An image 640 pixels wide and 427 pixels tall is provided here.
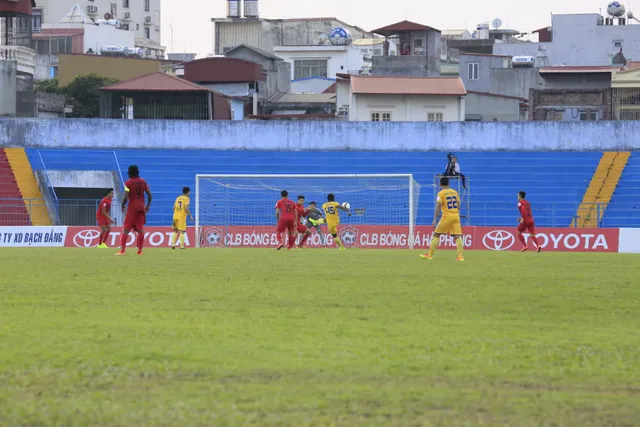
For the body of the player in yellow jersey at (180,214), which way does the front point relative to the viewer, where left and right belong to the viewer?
facing away from the viewer and to the right of the viewer

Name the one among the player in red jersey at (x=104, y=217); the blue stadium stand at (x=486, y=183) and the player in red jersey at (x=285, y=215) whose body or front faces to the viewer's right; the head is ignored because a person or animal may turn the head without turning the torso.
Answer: the player in red jersey at (x=104, y=217)

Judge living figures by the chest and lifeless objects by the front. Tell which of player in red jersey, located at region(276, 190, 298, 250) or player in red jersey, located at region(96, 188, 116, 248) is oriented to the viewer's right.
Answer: player in red jersey, located at region(96, 188, 116, 248)

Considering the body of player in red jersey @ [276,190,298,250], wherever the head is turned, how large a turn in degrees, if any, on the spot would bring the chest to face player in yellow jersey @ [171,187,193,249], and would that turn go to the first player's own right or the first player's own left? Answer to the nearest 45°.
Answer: approximately 90° to the first player's own left

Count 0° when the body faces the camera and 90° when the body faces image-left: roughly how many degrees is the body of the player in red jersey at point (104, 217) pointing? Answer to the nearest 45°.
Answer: approximately 270°

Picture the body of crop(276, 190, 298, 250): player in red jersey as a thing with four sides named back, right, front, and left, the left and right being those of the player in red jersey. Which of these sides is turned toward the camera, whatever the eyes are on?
back
